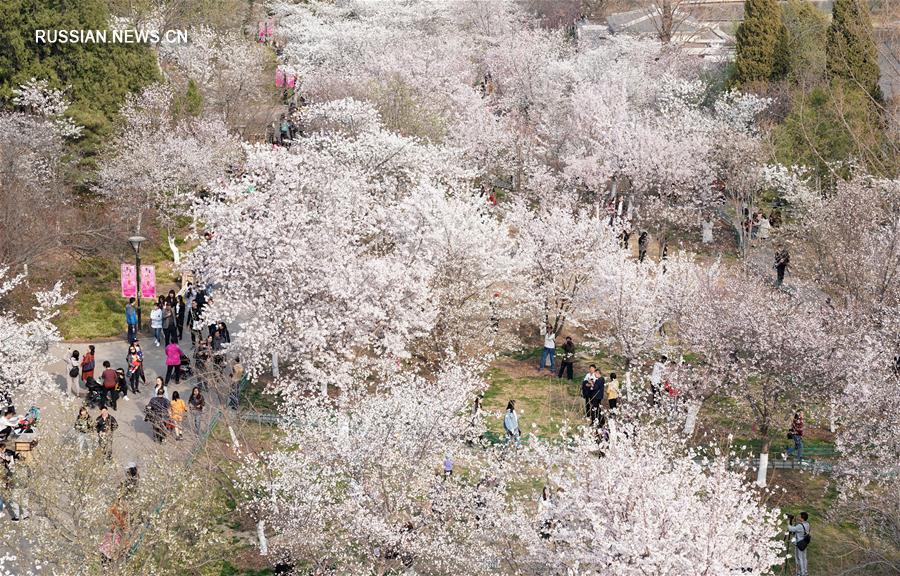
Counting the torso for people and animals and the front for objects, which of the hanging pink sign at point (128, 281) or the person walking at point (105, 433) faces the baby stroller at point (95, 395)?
the hanging pink sign

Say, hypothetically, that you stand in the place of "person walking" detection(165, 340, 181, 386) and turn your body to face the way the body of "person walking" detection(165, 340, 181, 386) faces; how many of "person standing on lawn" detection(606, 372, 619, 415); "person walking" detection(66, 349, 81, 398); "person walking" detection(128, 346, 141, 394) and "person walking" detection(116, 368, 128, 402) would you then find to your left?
3

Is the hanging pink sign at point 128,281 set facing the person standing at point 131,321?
yes

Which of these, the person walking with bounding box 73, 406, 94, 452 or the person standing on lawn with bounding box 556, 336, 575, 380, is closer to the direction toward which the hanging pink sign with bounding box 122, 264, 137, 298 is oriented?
the person walking

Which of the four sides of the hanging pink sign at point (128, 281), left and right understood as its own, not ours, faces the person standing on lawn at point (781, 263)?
left

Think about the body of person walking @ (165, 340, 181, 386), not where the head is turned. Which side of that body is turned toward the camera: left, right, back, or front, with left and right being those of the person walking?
back

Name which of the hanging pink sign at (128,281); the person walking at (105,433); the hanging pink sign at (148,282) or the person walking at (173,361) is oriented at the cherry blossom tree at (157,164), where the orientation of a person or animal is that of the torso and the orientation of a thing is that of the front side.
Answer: the person walking at (173,361)

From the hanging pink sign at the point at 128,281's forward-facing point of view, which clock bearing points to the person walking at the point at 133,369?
The person walking is roughly at 12 o'clock from the hanging pink sign.

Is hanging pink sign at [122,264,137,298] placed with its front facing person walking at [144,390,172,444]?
yes
